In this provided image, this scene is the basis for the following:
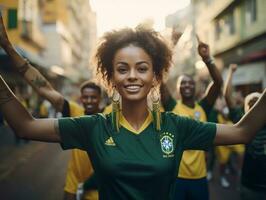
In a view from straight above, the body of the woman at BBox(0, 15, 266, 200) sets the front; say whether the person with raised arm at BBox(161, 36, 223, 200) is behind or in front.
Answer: behind

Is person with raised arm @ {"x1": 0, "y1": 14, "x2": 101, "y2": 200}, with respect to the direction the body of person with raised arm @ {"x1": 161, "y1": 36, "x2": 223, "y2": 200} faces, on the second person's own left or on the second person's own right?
on the second person's own right

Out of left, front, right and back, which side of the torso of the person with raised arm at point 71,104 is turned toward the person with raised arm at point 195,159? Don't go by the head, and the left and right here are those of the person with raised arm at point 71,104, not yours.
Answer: left

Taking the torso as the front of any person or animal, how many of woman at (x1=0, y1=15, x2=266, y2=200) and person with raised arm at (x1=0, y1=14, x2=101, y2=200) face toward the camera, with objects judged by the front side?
2

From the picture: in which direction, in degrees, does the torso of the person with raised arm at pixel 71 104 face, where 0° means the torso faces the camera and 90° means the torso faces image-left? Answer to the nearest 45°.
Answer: approximately 0°
